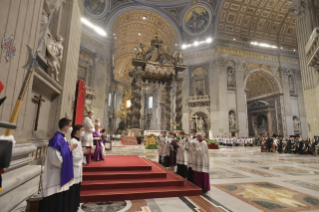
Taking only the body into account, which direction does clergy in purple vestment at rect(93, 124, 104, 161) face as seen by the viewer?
to the viewer's right

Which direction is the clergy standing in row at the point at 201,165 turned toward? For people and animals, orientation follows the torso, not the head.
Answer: to the viewer's left

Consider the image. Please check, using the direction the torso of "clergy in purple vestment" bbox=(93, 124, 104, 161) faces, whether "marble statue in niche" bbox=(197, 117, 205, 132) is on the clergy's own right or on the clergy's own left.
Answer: on the clergy's own left

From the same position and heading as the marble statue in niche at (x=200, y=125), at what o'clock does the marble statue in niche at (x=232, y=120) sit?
the marble statue in niche at (x=232, y=120) is roughly at 9 o'clock from the marble statue in niche at (x=200, y=125).

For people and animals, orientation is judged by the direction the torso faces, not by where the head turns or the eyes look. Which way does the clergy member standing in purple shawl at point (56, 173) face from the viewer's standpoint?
to the viewer's right

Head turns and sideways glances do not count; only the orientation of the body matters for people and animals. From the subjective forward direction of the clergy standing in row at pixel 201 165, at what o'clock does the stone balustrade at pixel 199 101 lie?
The stone balustrade is roughly at 3 o'clock from the clergy standing in row.

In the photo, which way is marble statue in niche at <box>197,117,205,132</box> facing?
toward the camera

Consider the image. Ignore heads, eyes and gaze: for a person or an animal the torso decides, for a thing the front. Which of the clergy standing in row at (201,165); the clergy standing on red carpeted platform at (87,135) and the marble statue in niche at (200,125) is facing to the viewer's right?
the clergy standing on red carpeted platform at (87,135)

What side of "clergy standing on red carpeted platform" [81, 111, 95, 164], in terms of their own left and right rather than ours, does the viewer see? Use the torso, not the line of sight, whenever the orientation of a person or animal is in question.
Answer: right

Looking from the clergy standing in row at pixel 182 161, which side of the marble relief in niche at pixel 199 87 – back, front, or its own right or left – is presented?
front

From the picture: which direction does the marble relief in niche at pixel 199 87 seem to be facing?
toward the camera

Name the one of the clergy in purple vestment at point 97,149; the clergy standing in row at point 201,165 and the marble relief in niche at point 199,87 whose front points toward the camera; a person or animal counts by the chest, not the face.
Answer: the marble relief in niche

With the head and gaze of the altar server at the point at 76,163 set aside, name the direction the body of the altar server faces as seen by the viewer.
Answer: to the viewer's right
